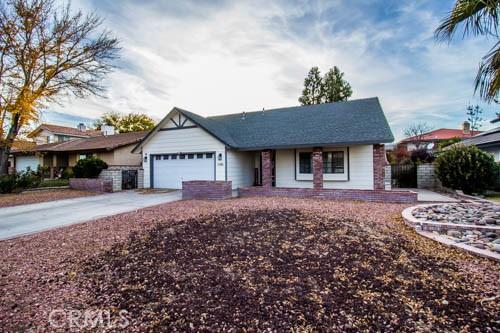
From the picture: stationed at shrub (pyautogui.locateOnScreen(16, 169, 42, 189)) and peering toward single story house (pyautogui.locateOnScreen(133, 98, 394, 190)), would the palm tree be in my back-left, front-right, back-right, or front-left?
front-right

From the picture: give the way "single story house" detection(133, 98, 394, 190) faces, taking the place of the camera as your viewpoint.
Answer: facing the viewer

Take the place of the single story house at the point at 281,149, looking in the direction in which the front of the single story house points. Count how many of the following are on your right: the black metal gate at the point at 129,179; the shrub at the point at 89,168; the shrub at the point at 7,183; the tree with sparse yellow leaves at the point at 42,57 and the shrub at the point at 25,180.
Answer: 5

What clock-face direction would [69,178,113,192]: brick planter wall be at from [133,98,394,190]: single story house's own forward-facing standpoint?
The brick planter wall is roughly at 3 o'clock from the single story house.

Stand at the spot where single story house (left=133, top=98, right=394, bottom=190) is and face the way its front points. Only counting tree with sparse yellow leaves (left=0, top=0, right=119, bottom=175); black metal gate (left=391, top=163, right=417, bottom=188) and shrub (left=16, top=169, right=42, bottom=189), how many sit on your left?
1

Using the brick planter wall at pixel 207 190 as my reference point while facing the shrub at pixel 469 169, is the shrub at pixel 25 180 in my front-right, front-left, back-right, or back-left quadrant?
back-left

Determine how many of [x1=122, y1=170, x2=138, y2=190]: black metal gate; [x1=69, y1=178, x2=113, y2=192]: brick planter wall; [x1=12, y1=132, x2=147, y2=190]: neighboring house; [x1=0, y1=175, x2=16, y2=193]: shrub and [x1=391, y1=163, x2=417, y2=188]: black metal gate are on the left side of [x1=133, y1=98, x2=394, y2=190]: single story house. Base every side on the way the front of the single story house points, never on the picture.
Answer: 1

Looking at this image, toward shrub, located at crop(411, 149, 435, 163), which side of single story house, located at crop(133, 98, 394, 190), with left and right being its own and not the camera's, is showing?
left

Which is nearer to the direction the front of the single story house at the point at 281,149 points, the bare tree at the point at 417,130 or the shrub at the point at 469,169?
the shrub

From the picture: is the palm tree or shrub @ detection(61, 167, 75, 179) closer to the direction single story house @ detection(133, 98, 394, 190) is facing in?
the palm tree

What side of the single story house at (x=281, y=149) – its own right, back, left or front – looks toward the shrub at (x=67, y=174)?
right

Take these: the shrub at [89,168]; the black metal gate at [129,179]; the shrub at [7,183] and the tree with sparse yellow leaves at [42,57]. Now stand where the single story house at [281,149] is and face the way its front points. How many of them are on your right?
4

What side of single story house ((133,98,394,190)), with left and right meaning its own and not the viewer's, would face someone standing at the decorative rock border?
front

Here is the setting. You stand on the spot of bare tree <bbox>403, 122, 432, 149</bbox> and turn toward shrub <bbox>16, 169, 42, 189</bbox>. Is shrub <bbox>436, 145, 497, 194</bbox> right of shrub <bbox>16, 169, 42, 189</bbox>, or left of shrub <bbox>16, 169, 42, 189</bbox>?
left

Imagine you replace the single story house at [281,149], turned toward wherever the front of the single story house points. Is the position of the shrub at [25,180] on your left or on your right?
on your right

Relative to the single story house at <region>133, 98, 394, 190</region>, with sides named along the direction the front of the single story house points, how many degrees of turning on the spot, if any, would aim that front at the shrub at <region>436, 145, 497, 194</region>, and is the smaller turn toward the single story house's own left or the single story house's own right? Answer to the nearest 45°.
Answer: approximately 90° to the single story house's own left
